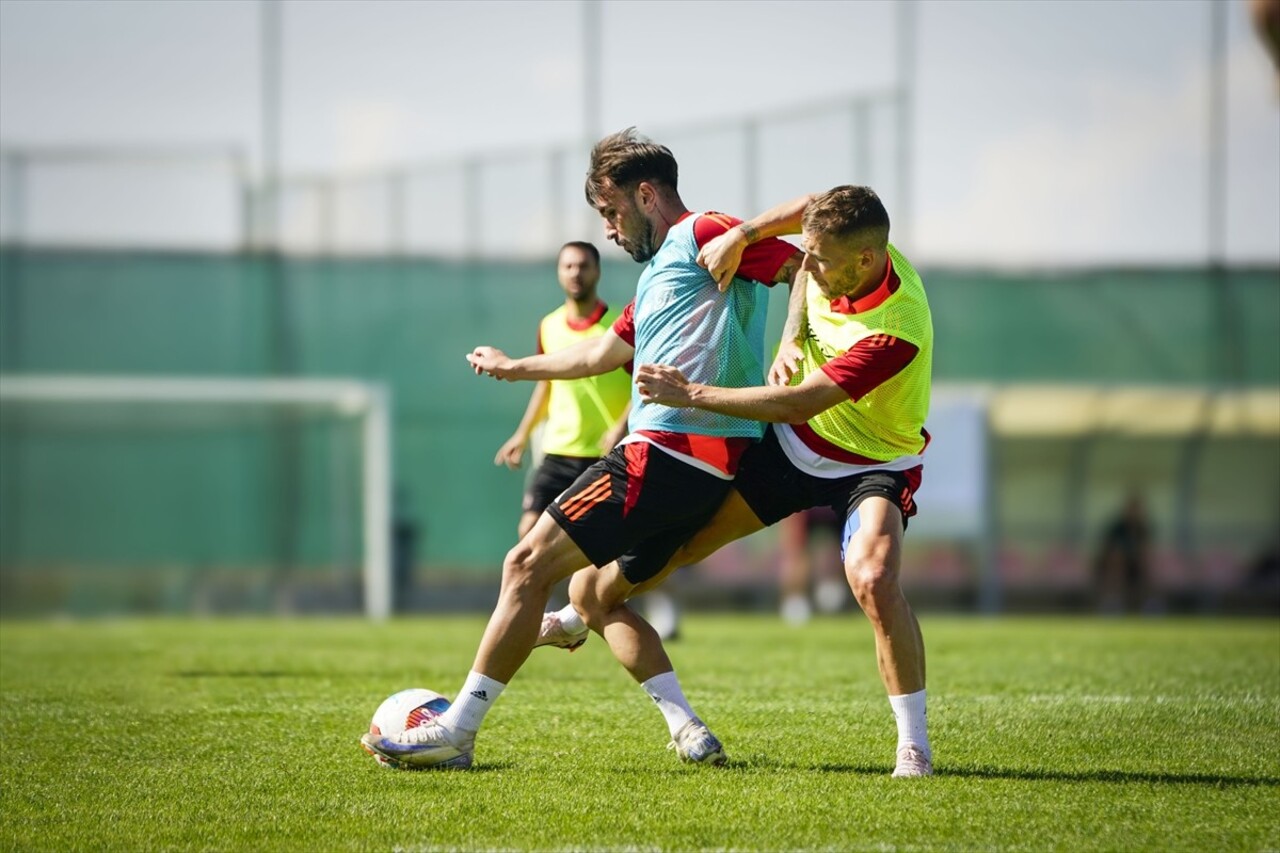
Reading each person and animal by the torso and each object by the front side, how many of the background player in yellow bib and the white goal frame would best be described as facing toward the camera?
2

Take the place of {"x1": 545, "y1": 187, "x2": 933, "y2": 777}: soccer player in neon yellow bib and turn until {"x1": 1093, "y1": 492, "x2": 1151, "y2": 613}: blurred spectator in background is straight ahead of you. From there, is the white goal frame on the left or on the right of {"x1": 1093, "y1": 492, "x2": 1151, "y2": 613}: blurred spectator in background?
left

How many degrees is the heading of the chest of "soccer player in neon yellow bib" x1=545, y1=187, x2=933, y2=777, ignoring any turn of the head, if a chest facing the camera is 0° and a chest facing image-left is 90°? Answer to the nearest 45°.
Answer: approximately 45°

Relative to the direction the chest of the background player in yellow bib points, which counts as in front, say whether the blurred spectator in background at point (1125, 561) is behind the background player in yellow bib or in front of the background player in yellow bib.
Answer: behind

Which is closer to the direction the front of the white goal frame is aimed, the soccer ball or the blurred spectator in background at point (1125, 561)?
the soccer ball

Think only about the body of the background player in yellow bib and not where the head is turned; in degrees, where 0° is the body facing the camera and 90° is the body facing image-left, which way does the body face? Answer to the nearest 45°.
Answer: approximately 0°
